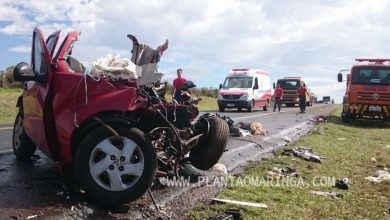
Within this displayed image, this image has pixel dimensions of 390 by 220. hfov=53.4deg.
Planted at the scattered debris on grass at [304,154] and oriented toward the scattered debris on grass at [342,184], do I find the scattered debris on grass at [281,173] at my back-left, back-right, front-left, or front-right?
front-right

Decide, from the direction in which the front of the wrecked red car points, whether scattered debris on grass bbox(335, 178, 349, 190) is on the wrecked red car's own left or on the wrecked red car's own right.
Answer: on the wrecked red car's own left

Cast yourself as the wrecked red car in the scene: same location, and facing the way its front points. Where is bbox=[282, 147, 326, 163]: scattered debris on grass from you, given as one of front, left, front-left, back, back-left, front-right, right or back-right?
left

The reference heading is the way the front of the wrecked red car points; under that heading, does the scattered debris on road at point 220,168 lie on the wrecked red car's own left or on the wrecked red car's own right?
on the wrecked red car's own left

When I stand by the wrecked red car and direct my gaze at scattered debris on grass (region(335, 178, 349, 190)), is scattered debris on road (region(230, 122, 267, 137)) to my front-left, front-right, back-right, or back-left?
front-left

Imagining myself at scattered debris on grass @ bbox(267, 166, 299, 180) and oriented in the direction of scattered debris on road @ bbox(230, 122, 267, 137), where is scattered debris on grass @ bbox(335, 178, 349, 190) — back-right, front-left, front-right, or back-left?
back-right

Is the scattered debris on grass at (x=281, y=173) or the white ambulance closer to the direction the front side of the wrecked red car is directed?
the scattered debris on grass

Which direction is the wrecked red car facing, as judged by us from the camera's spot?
facing the viewer and to the right of the viewer

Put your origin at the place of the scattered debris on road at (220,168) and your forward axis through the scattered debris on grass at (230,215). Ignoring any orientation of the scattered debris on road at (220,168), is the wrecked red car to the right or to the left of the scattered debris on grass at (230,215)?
right

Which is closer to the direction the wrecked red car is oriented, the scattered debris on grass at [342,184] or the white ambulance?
the scattered debris on grass

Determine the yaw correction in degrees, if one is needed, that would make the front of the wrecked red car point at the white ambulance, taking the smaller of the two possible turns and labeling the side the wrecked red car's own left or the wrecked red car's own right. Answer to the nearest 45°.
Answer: approximately 135° to the wrecked red car's own left
